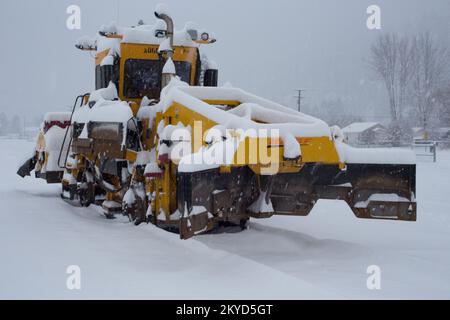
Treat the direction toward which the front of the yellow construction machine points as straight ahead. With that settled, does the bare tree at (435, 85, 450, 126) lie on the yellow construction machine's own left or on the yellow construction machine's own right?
on the yellow construction machine's own left

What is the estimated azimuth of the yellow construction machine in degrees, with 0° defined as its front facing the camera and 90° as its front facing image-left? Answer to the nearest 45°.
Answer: approximately 315°

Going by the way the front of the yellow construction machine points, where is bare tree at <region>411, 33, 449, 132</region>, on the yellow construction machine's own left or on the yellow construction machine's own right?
on the yellow construction machine's own left
